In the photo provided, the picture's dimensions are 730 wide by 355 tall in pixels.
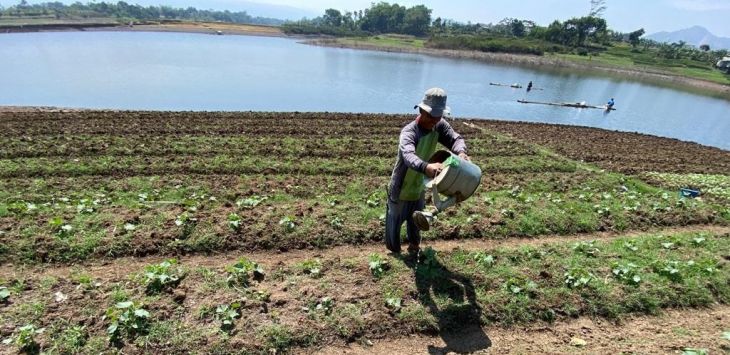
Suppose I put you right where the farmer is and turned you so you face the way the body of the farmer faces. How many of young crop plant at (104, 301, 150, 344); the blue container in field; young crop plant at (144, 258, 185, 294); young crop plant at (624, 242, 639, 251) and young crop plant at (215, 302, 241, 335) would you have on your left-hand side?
2

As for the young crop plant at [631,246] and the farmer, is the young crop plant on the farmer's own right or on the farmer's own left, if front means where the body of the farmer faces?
on the farmer's own left

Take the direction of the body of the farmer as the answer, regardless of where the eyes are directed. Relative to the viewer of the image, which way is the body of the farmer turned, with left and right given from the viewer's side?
facing the viewer and to the right of the viewer

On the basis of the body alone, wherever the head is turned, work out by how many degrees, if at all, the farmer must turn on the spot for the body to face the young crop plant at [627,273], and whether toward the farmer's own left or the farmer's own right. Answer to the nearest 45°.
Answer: approximately 45° to the farmer's own left

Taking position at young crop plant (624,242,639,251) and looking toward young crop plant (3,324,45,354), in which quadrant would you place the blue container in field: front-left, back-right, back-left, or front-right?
back-right

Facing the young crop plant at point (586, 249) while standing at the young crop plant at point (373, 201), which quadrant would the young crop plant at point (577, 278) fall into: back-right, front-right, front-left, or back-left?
front-right

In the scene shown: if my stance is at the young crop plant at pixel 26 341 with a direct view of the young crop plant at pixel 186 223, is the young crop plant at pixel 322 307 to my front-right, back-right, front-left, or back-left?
front-right

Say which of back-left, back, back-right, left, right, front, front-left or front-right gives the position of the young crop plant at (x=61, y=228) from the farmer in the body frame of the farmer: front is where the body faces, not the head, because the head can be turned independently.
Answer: back-right

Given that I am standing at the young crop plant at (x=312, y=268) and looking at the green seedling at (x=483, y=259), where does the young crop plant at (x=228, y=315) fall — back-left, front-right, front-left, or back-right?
back-right

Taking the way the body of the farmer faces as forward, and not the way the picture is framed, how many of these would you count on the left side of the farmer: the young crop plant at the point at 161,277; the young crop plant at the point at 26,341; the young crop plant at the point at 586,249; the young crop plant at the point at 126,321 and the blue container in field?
2

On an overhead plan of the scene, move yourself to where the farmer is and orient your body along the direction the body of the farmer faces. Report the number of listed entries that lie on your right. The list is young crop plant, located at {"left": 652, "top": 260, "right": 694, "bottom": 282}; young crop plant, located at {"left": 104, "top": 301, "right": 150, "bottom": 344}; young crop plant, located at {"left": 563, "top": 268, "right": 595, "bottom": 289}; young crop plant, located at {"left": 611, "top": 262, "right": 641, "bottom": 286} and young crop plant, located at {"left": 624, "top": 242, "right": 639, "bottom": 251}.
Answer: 1

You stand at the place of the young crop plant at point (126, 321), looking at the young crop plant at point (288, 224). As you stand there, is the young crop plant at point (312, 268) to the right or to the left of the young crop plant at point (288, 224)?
right

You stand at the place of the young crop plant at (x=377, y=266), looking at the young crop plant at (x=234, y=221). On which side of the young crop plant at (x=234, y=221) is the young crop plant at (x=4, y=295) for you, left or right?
left

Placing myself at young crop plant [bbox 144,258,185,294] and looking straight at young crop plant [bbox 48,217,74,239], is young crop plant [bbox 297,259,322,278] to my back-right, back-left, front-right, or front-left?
back-right

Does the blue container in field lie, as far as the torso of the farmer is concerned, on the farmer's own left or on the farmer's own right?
on the farmer's own left

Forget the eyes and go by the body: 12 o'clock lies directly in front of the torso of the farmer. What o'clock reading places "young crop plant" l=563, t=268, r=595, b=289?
The young crop plant is roughly at 10 o'clock from the farmer.
